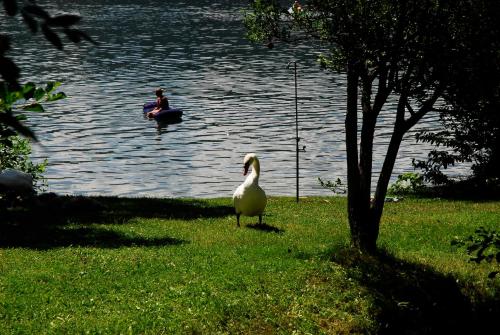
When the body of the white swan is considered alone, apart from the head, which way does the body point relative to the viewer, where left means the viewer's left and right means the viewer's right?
facing the viewer

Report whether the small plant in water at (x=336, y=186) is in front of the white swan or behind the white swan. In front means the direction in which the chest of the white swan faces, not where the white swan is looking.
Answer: behind

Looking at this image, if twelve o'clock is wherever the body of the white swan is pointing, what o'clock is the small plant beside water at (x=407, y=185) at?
The small plant beside water is roughly at 7 o'clock from the white swan.
